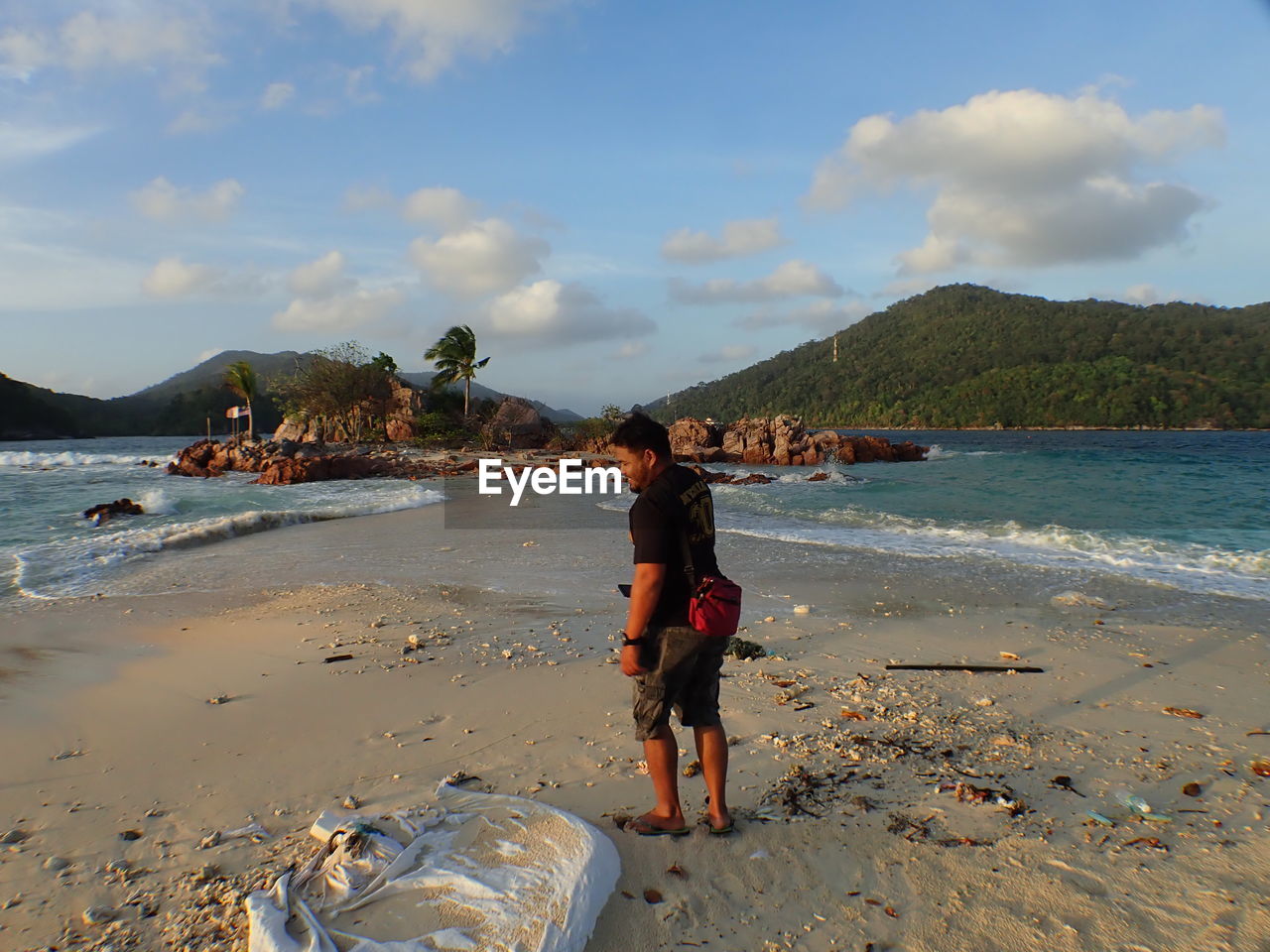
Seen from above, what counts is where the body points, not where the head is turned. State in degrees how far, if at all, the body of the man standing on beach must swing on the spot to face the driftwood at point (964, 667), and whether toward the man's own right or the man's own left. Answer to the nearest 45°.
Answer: approximately 90° to the man's own right

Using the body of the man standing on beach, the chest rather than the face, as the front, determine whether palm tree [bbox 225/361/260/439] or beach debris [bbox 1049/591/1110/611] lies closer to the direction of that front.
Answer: the palm tree

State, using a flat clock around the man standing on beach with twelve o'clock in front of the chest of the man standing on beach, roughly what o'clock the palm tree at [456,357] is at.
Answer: The palm tree is roughly at 1 o'clock from the man standing on beach.

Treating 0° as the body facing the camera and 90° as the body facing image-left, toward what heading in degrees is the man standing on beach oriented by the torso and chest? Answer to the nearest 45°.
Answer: approximately 135°

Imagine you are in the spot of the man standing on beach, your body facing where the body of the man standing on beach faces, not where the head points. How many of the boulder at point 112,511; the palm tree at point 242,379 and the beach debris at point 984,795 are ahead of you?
2

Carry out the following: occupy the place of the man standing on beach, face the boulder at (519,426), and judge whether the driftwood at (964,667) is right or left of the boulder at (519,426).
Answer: right

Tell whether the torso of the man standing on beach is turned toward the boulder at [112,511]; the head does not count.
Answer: yes

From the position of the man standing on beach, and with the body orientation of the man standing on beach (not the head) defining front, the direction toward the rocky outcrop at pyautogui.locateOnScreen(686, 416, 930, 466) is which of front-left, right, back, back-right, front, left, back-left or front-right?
front-right

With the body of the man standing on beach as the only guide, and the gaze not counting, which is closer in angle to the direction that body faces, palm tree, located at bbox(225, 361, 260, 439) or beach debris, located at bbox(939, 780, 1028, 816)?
the palm tree
